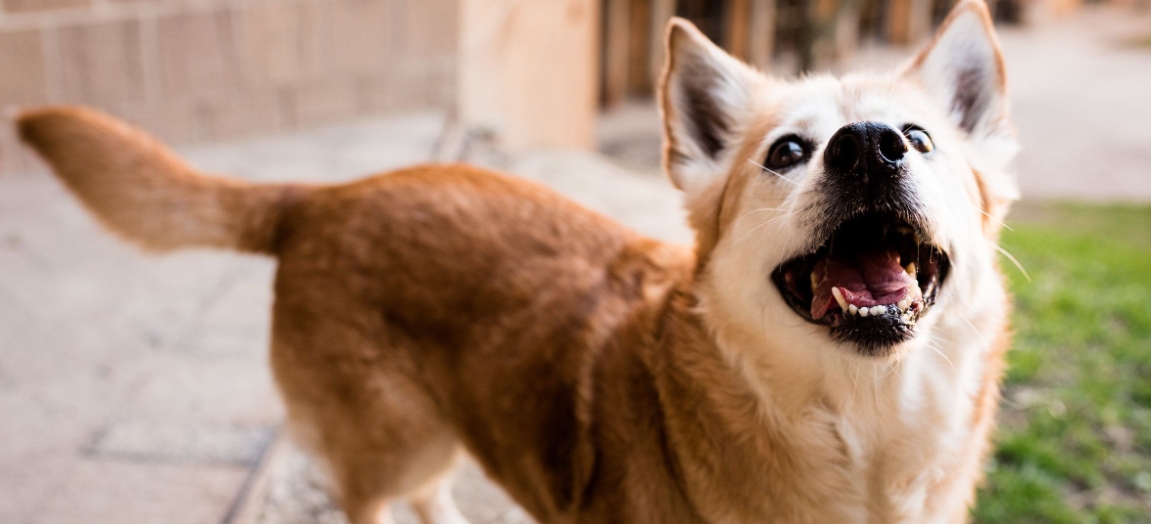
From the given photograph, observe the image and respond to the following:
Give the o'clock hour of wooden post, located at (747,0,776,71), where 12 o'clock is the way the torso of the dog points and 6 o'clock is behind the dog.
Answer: The wooden post is roughly at 8 o'clock from the dog.

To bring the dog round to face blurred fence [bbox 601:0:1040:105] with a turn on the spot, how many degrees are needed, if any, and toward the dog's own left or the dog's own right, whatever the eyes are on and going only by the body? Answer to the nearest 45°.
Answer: approximately 135° to the dog's own left

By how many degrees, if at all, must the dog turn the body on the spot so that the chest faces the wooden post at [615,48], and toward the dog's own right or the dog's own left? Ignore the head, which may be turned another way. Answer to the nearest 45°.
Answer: approximately 135° to the dog's own left

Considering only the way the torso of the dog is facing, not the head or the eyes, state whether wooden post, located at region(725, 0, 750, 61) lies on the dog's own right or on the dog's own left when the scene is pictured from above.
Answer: on the dog's own left

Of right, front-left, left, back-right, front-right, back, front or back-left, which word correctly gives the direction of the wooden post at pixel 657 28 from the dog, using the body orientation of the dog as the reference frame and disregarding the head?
back-left

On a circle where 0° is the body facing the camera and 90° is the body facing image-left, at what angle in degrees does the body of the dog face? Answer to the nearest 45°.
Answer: approximately 315°
